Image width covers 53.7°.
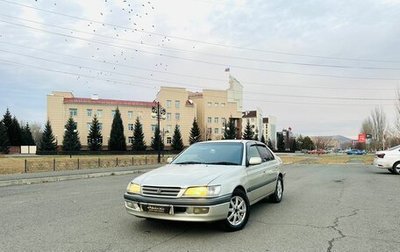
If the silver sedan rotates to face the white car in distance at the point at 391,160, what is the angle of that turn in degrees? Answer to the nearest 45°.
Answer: approximately 180°

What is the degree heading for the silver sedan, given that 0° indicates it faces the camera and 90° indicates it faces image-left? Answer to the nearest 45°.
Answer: approximately 45°
